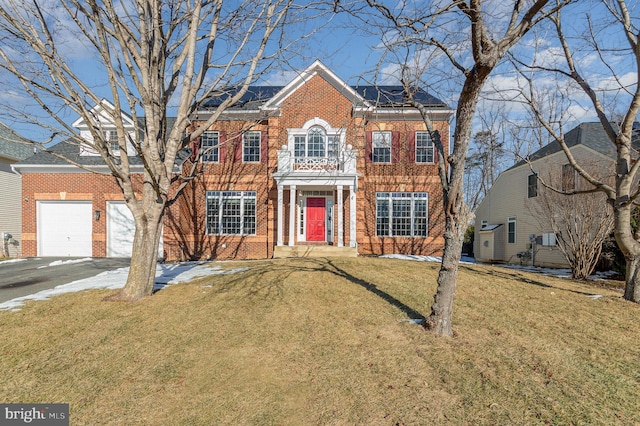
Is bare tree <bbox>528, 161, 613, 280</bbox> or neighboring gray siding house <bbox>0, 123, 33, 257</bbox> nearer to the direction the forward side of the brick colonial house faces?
the bare tree

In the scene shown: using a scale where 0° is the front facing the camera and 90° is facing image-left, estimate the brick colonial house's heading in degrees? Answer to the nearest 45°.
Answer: approximately 0°

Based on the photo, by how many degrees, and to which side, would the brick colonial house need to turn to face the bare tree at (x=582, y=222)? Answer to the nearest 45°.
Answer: approximately 45° to its left

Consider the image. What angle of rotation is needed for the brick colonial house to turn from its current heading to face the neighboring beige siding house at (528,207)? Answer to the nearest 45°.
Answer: approximately 90° to its left

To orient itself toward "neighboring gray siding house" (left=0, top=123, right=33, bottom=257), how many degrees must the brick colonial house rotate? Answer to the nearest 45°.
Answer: approximately 90° to its right
